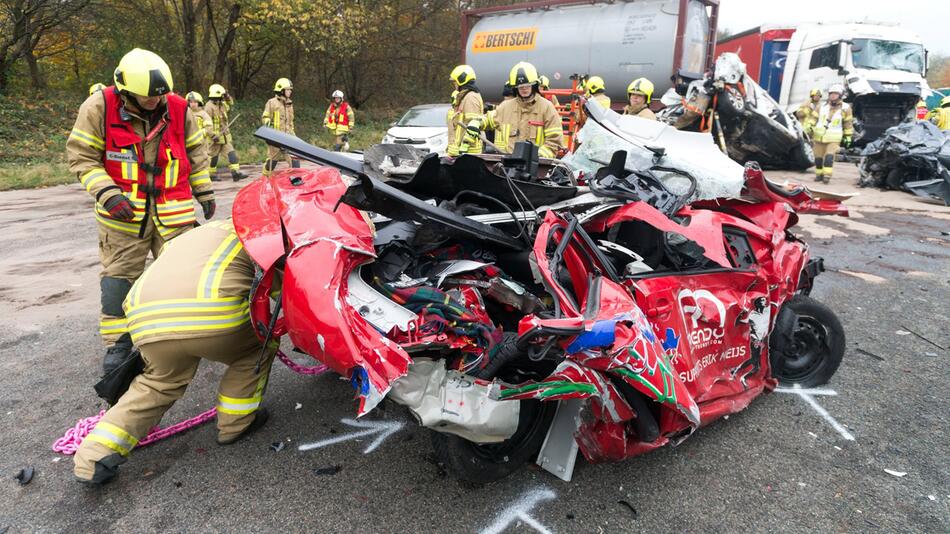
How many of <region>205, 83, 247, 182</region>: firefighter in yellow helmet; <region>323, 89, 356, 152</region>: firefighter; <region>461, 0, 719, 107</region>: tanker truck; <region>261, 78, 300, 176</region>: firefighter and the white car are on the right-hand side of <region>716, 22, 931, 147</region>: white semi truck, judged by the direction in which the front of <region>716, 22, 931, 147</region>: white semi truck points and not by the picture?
5

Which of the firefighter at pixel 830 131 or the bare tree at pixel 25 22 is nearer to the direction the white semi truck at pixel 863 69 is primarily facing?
the firefighter

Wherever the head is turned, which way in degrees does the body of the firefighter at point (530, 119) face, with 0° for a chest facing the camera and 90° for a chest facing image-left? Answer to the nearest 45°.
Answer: approximately 0°

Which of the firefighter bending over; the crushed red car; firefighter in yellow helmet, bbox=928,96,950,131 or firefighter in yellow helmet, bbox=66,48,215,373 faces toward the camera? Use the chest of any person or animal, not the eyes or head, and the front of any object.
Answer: firefighter in yellow helmet, bbox=66,48,215,373

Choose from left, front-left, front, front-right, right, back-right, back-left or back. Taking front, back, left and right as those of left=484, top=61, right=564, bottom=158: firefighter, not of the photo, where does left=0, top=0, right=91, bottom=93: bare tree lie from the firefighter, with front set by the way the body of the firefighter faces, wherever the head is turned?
back-right

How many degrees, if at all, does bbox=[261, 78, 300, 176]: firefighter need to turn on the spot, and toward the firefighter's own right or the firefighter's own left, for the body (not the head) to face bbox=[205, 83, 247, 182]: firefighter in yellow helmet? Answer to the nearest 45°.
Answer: approximately 135° to the firefighter's own right

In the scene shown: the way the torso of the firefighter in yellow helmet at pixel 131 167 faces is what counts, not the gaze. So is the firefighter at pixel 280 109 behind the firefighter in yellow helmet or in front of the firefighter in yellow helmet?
behind

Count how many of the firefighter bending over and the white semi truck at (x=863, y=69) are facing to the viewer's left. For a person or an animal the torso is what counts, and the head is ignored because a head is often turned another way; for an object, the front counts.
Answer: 0

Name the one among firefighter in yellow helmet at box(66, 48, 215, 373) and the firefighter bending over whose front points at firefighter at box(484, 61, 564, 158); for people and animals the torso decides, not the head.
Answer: the firefighter bending over

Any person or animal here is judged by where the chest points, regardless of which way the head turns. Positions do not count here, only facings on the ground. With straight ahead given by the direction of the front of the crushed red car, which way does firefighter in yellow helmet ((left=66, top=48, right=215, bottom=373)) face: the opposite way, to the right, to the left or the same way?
to the right

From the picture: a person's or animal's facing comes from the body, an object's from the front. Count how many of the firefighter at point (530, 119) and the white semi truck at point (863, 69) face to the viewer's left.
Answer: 0
